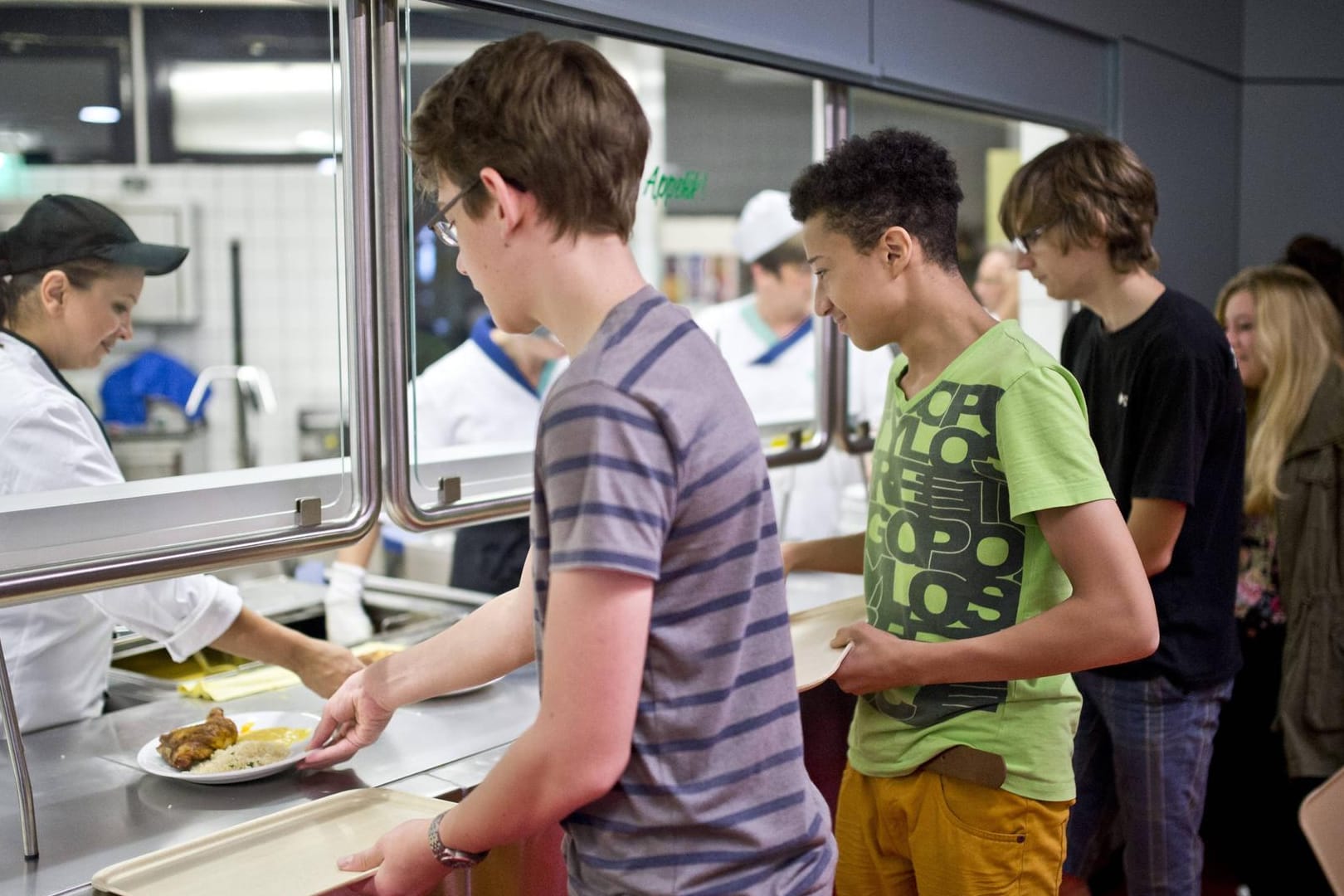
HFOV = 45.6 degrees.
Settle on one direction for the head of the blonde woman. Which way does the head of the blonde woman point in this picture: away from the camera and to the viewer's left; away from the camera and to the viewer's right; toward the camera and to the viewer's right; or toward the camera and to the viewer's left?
toward the camera and to the viewer's left

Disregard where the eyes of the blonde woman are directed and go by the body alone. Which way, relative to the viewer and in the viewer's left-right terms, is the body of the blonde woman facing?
facing to the left of the viewer

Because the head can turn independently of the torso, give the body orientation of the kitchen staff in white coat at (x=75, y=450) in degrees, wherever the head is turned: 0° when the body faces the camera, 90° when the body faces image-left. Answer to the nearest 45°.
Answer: approximately 270°

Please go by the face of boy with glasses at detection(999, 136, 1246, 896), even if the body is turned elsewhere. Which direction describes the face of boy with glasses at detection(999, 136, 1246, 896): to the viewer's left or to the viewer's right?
to the viewer's left

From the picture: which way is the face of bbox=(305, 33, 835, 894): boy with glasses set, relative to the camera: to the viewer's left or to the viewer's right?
to the viewer's left

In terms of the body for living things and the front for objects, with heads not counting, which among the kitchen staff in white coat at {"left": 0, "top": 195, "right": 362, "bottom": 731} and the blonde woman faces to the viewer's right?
the kitchen staff in white coat

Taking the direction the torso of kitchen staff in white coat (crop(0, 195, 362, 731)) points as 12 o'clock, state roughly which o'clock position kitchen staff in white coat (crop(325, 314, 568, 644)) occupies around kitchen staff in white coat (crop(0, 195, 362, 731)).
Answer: kitchen staff in white coat (crop(325, 314, 568, 644)) is roughly at 10 o'clock from kitchen staff in white coat (crop(0, 195, 362, 731)).

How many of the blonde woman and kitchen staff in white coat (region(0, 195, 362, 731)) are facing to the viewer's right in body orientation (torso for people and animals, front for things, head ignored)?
1

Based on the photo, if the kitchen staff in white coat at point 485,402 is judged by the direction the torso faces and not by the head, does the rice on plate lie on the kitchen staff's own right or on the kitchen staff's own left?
on the kitchen staff's own right

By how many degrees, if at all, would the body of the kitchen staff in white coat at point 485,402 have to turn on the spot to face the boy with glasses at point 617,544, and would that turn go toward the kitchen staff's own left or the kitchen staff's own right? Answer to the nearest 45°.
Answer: approximately 45° to the kitchen staff's own right

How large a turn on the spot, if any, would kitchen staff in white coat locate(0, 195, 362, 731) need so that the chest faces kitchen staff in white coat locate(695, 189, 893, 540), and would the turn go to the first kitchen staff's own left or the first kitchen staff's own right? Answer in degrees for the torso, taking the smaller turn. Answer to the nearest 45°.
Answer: approximately 45° to the first kitchen staff's own left

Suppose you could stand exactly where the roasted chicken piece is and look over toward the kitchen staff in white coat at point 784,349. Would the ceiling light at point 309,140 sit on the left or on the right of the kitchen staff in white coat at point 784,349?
left

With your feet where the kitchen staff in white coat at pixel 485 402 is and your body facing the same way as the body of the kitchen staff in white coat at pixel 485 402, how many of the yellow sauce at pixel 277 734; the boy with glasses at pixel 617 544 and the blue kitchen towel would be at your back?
1
